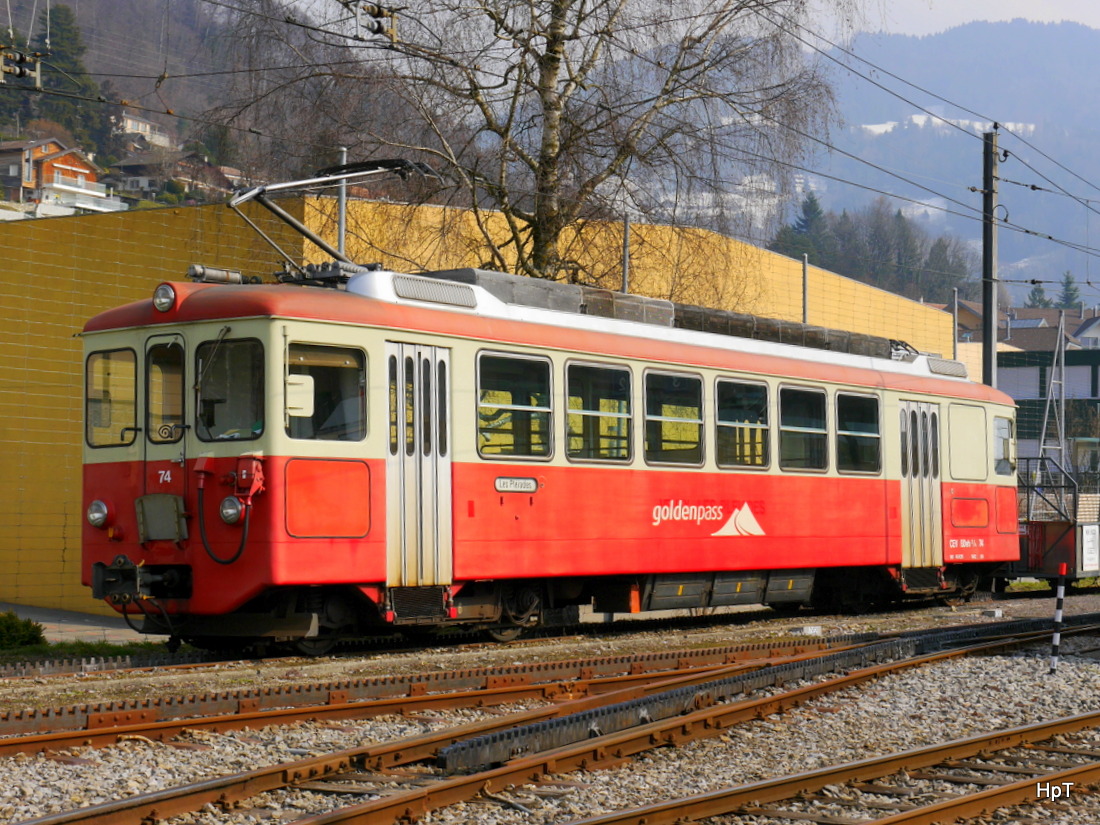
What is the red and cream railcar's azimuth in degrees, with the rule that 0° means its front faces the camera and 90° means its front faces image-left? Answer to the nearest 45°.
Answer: approximately 45°

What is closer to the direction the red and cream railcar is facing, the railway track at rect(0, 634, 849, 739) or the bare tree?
the railway track

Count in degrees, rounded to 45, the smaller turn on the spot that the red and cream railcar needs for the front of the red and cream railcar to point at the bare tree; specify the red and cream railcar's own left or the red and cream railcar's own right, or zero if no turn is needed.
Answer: approximately 135° to the red and cream railcar's own right

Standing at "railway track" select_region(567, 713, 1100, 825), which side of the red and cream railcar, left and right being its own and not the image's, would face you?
left

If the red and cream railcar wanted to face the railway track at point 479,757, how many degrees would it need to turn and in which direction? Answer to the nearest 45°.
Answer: approximately 45° to its left

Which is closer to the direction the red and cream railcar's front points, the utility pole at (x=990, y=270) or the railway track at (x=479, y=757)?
the railway track

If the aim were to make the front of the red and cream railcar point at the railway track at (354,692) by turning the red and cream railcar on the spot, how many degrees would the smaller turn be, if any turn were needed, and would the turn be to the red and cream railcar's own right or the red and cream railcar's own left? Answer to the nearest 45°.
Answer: approximately 45° to the red and cream railcar's own left
